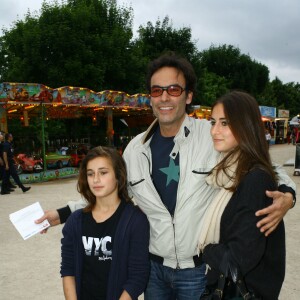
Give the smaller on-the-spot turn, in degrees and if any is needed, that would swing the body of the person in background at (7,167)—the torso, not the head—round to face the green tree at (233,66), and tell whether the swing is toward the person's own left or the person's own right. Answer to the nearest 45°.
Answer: approximately 45° to the person's own left

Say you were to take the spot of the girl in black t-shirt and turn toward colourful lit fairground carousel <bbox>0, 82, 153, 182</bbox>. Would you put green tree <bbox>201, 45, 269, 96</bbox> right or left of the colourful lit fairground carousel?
right

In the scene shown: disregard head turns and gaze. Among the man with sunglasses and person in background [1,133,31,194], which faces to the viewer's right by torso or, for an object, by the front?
the person in background

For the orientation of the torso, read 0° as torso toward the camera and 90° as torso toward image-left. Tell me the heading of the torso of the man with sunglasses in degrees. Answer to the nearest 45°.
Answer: approximately 0°

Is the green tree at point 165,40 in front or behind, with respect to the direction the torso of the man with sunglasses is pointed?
behind

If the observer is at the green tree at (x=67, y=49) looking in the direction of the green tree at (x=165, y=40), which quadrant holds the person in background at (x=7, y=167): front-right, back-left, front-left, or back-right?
back-right

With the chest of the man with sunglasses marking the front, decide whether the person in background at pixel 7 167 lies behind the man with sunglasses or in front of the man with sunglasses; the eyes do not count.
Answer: behind

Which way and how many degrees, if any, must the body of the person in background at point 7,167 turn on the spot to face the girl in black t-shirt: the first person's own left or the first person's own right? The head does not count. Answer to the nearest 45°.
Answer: approximately 90° to the first person's own right

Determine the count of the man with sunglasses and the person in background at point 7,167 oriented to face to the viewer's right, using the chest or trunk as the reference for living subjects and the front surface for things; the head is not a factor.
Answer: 1

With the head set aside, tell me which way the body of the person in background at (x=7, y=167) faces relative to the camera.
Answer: to the viewer's right
